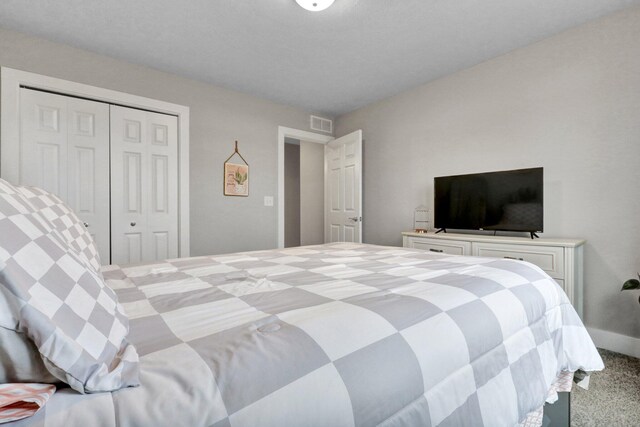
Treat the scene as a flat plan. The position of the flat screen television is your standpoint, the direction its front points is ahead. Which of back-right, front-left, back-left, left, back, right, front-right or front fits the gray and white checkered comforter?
front-left

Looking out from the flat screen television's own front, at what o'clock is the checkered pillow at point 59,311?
The checkered pillow is roughly at 11 o'clock from the flat screen television.

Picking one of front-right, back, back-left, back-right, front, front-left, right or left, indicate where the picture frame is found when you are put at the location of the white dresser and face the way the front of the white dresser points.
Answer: front-right

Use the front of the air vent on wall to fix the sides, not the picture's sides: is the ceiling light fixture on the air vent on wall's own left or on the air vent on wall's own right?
on the air vent on wall's own right

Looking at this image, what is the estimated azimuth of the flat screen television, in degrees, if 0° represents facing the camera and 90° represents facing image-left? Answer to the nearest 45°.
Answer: approximately 45°

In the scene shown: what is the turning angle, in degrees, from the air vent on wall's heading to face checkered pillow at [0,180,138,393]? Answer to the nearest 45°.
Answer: approximately 45° to its right

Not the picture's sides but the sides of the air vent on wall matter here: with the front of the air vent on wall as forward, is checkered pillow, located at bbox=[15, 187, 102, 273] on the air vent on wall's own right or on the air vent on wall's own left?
on the air vent on wall's own right

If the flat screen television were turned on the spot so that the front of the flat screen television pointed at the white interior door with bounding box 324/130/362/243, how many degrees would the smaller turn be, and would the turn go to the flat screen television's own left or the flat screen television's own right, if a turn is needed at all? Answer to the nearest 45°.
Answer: approximately 45° to the flat screen television's own right

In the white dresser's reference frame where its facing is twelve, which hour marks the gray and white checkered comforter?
The gray and white checkered comforter is roughly at 11 o'clock from the white dresser.

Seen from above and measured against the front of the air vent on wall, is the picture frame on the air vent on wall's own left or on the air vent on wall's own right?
on the air vent on wall's own right
